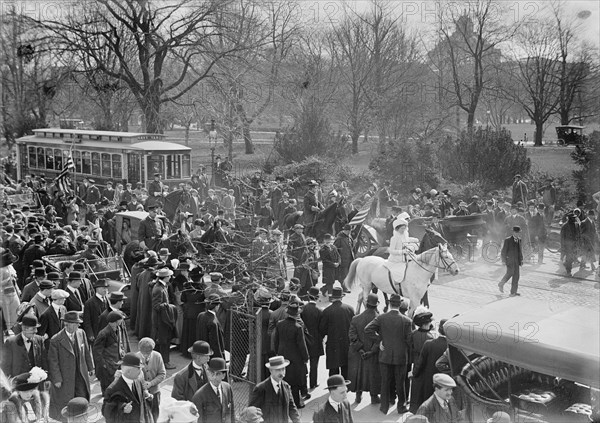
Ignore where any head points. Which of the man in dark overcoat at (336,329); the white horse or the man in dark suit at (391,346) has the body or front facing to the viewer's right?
the white horse

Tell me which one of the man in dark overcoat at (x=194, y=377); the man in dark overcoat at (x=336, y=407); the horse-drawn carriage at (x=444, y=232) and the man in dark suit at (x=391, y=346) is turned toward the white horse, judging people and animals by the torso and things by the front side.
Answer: the man in dark suit at (x=391, y=346)

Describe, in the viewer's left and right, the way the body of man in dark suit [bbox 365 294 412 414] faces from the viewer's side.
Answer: facing away from the viewer

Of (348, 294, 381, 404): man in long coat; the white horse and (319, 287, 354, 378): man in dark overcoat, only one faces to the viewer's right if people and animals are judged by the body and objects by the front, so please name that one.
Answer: the white horse

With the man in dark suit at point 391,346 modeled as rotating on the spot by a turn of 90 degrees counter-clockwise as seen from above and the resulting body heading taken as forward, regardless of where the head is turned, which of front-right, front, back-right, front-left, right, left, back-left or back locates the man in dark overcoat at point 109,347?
front

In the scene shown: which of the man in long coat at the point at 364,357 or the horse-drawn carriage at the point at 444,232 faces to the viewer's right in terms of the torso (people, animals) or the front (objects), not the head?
the horse-drawn carriage

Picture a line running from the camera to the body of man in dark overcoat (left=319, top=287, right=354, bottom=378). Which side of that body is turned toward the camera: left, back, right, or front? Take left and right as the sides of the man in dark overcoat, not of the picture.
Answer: back

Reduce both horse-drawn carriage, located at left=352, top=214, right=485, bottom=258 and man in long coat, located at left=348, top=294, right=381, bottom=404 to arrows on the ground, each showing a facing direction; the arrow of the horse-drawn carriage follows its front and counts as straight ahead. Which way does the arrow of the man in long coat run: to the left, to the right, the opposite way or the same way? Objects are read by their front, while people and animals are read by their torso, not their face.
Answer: to the left

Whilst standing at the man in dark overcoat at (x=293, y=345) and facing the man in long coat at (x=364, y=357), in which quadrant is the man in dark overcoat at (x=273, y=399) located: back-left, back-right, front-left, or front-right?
back-right
